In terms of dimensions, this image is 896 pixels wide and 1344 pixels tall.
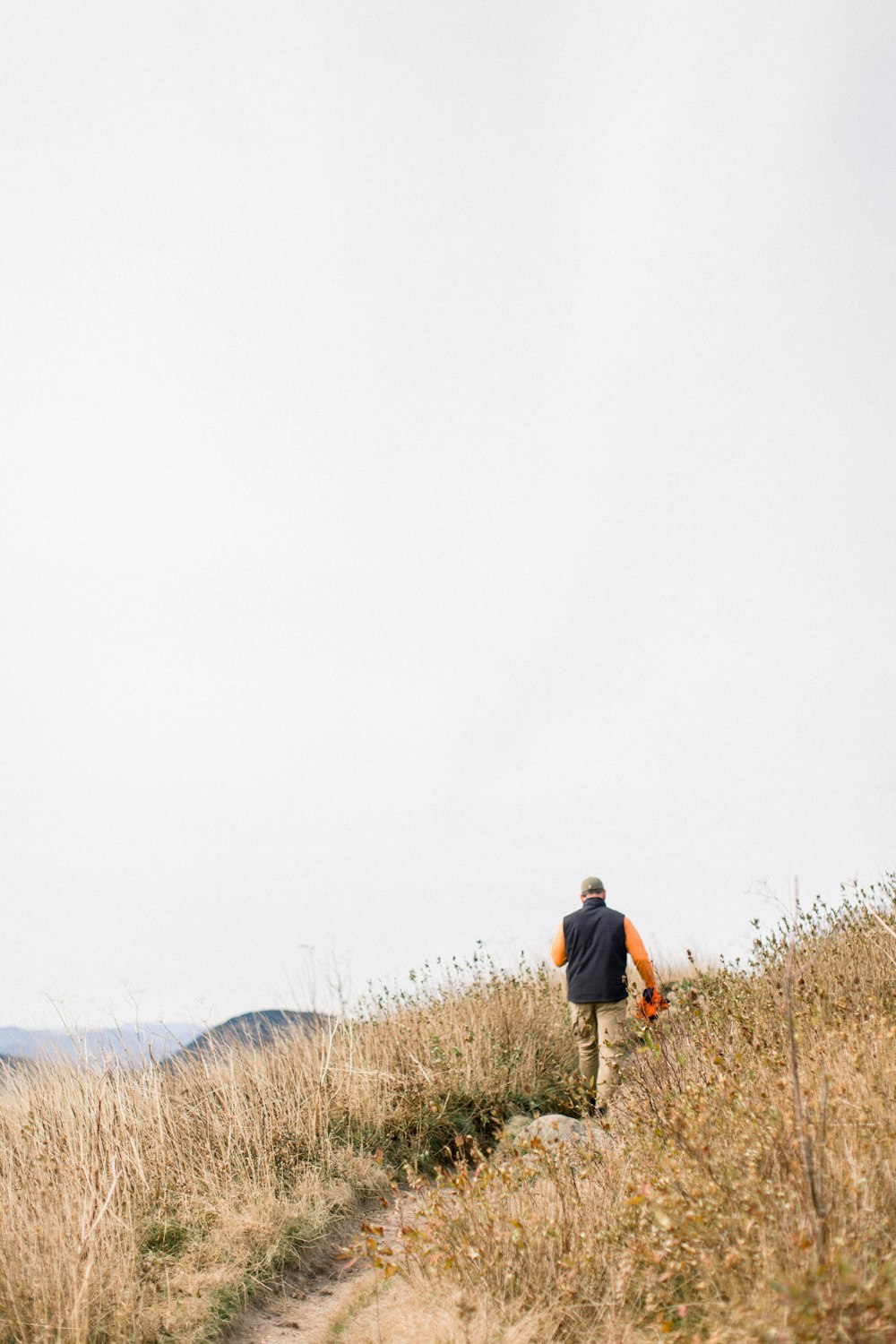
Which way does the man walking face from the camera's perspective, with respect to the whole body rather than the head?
away from the camera

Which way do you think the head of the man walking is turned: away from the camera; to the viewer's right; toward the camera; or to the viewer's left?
away from the camera
